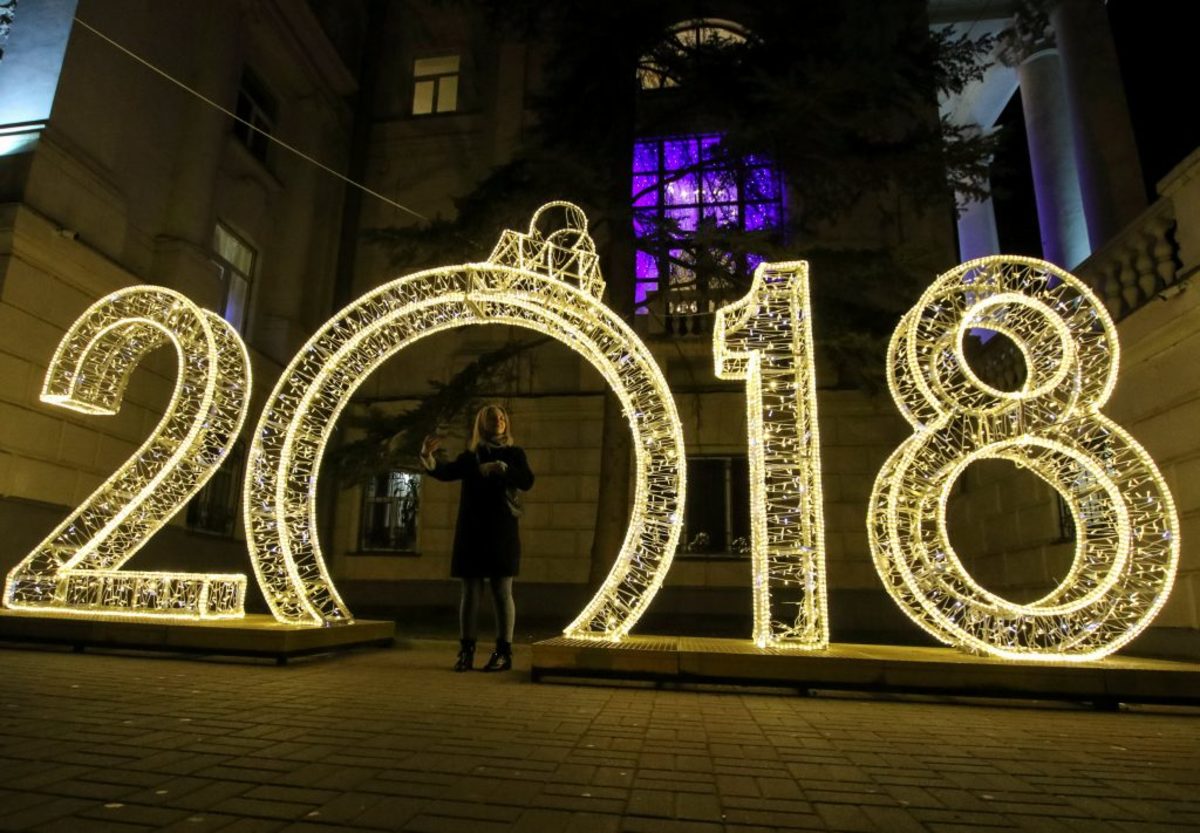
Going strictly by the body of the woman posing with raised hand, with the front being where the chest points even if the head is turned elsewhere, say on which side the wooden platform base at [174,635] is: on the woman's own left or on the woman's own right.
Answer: on the woman's own right

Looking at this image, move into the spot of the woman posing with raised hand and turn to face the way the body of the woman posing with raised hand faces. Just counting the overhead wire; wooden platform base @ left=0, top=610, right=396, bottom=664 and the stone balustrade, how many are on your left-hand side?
1

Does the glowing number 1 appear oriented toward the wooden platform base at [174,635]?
no

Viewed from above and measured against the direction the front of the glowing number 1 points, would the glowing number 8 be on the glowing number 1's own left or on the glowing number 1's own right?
on the glowing number 1's own left

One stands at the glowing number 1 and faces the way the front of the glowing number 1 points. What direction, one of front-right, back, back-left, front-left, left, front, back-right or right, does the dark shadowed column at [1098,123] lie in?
back-left

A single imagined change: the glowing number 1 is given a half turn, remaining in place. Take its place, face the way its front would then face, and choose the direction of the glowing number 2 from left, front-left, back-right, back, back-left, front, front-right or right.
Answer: left

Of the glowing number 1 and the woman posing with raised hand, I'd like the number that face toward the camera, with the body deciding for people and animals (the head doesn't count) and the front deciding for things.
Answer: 2

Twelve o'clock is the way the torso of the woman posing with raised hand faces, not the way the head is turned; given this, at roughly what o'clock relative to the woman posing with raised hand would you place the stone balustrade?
The stone balustrade is roughly at 9 o'clock from the woman posing with raised hand.

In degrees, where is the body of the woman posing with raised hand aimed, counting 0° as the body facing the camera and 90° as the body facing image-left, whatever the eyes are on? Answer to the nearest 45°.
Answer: approximately 0°

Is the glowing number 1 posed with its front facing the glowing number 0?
no

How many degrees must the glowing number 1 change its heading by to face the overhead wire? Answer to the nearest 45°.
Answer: approximately 90° to its right

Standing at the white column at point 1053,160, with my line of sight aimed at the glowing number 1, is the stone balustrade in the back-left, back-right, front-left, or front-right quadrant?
front-left

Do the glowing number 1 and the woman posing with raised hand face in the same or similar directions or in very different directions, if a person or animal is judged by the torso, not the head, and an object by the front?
same or similar directions

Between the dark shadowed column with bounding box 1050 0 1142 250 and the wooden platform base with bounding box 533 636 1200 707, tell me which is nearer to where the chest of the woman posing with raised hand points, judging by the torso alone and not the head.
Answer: the wooden platform base

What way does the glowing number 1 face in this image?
toward the camera

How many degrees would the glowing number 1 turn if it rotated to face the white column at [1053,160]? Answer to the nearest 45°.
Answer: approximately 135° to its left

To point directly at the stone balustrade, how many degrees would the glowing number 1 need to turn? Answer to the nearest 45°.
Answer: approximately 135° to its left
